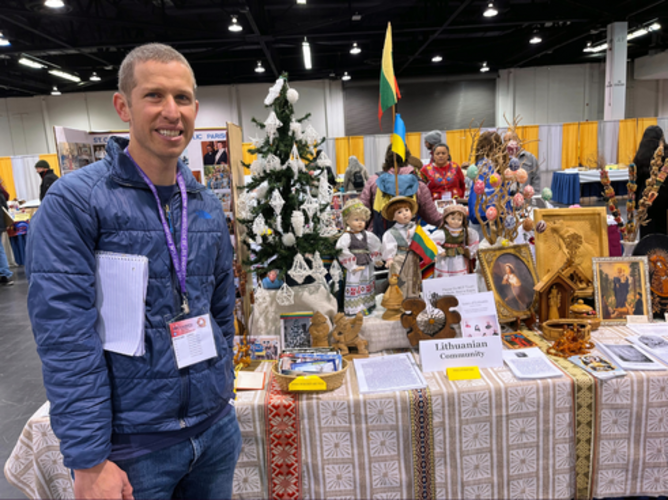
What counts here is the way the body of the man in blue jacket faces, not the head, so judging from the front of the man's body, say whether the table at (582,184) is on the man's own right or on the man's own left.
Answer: on the man's own left

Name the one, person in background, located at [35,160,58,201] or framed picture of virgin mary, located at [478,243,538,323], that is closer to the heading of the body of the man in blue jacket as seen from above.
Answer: the framed picture of virgin mary

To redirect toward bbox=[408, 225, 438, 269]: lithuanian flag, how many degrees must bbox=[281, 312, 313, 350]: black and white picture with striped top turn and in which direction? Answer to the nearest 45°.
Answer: approximately 90° to its left

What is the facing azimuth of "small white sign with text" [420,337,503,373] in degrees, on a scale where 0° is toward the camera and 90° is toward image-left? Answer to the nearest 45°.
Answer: approximately 0°

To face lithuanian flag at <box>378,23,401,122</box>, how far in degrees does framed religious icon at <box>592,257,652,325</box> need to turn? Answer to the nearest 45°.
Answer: approximately 45° to its right
